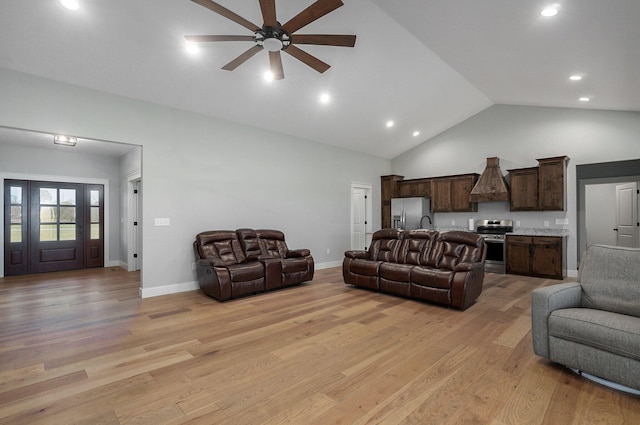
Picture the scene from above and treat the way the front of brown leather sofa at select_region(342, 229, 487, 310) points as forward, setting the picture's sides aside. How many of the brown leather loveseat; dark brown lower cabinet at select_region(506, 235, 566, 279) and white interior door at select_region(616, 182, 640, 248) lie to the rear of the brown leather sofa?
2

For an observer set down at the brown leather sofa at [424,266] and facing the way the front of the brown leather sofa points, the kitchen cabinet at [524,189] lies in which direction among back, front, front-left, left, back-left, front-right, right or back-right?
back

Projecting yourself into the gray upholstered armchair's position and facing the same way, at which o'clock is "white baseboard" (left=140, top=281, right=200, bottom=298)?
The white baseboard is roughly at 1 o'clock from the gray upholstered armchair.

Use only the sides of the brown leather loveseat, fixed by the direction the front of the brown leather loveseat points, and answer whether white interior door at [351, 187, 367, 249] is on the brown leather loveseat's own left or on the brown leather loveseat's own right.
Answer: on the brown leather loveseat's own left

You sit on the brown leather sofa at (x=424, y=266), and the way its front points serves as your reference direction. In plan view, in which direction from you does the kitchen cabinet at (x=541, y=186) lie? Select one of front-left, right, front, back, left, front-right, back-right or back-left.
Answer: back

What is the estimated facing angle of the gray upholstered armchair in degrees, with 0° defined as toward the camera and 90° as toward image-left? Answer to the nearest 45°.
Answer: approximately 45°

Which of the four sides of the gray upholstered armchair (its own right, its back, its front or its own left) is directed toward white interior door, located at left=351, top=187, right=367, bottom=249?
right
